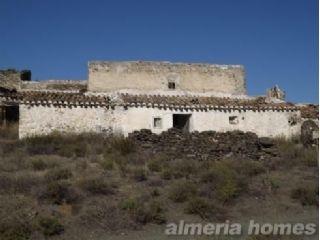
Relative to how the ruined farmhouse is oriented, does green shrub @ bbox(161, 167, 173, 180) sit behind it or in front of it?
in front

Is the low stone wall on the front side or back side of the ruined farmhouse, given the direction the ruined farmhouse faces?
on the front side

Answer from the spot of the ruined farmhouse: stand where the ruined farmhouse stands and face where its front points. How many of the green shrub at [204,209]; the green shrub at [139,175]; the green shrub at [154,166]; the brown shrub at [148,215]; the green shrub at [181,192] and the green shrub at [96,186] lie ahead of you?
6

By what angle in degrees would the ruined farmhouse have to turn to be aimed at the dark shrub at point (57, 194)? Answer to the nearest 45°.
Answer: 0° — it already faces it

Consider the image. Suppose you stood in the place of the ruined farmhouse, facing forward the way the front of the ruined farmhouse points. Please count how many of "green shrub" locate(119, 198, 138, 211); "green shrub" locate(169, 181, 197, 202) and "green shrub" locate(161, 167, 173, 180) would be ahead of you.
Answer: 3

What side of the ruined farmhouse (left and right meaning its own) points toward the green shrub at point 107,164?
front

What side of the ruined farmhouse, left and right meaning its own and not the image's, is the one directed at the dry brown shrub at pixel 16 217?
front

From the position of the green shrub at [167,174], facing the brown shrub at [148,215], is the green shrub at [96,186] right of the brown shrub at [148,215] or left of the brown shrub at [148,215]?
right

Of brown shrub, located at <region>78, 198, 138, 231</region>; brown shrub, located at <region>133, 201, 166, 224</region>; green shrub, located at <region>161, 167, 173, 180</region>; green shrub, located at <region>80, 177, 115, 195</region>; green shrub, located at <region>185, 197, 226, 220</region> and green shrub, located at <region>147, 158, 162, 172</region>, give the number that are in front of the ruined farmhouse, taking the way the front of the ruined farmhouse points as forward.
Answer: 6

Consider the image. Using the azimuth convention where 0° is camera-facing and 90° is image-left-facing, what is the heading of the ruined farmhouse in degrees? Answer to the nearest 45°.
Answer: approximately 0°

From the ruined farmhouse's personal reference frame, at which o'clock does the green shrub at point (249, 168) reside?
The green shrub is roughly at 11 o'clock from the ruined farmhouse.

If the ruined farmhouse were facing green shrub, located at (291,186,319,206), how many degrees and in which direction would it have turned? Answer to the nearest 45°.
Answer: approximately 45° to its left

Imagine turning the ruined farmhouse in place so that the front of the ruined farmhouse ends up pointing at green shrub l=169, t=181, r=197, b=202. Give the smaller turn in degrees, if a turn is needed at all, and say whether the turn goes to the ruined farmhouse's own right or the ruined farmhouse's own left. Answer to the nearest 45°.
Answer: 0° — it already faces it

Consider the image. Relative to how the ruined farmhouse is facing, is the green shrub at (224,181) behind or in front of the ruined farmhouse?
in front

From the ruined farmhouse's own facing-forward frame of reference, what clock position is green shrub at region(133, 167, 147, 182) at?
The green shrub is roughly at 12 o'clock from the ruined farmhouse.
